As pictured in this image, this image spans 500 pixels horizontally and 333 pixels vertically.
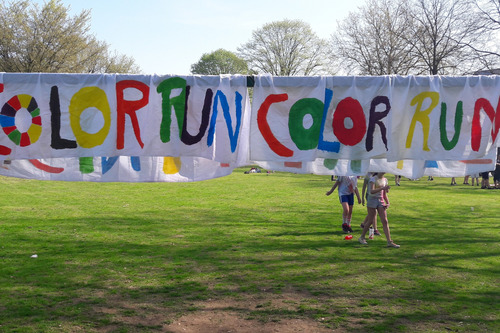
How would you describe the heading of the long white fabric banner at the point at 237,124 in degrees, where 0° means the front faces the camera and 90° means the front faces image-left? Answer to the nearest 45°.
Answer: approximately 0°

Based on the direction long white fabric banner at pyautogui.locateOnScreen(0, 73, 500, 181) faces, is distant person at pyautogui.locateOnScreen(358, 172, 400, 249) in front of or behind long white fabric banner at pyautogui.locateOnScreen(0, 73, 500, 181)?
behind

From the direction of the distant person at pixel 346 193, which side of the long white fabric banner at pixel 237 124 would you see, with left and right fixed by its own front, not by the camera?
back

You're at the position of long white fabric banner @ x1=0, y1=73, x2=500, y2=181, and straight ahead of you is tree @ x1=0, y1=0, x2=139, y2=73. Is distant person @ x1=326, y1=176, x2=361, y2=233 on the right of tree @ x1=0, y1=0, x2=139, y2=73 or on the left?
right

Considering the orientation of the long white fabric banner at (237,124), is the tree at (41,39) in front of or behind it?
behind
